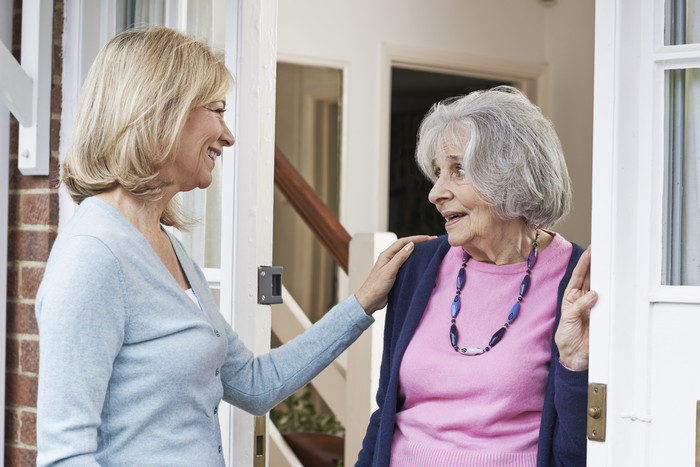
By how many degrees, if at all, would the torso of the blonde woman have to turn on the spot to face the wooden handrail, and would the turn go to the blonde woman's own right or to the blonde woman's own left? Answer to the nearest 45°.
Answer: approximately 90° to the blonde woman's own left

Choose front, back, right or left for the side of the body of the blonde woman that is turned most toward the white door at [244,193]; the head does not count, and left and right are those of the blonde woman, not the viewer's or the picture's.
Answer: left

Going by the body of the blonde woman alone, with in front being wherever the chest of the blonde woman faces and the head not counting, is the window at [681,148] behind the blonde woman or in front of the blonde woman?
in front

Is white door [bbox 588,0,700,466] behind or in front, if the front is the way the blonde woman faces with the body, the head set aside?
in front

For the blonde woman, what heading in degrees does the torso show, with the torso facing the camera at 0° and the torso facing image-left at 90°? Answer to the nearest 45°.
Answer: approximately 270°

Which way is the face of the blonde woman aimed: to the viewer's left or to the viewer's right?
to the viewer's right
